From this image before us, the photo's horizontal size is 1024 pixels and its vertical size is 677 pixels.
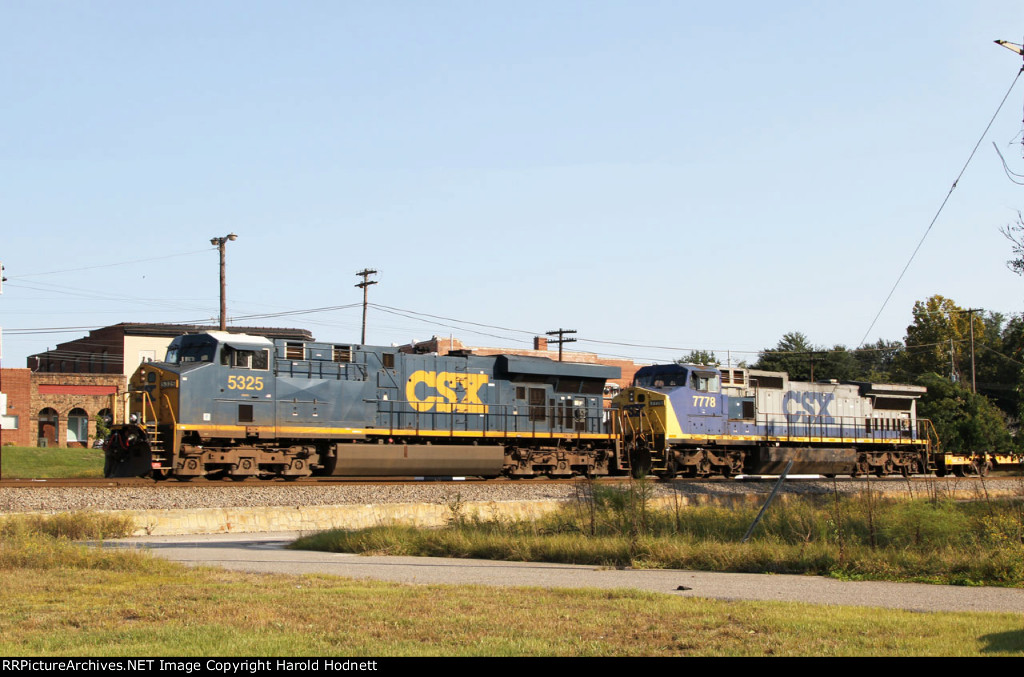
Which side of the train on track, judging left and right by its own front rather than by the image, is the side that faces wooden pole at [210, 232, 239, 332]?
right

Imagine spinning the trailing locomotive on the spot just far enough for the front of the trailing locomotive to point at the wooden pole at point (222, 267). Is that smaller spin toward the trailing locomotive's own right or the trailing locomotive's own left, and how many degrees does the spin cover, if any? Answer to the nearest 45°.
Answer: approximately 45° to the trailing locomotive's own right

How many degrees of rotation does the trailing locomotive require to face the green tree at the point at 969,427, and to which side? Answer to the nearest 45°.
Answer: approximately 180°

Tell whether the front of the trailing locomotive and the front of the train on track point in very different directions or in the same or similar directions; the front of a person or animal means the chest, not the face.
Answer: same or similar directions

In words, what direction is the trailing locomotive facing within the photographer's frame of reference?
facing the viewer and to the left of the viewer

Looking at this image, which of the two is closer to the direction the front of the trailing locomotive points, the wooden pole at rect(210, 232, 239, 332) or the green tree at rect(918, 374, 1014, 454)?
the wooden pole

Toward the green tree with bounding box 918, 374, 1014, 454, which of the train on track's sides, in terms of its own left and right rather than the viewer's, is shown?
back
